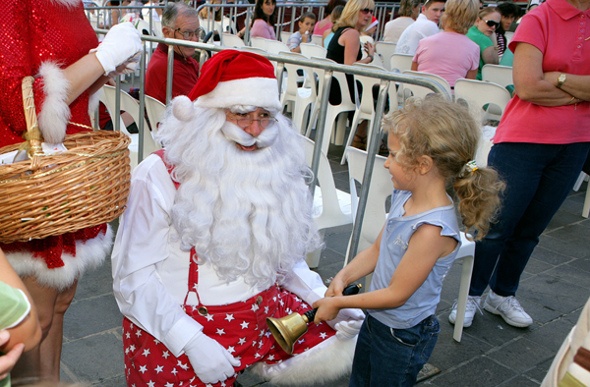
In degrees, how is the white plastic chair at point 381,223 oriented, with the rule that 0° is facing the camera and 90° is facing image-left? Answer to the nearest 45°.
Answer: approximately 315°

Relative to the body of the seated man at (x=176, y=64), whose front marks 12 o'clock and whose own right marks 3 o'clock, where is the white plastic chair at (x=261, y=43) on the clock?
The white plastic chair is roughly at 8 o'clock from the seated man.
